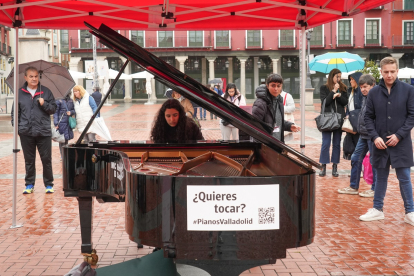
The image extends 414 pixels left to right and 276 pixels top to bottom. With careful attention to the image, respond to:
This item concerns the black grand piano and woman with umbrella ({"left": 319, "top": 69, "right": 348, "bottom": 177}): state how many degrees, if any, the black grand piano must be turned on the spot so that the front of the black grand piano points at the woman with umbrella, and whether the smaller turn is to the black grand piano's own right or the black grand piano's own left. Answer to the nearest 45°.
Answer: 0° — it already faces them

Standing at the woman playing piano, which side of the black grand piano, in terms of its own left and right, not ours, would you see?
front

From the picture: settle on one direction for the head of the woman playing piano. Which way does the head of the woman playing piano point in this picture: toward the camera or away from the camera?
toward the camera

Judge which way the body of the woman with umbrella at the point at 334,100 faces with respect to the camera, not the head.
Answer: toward the camera

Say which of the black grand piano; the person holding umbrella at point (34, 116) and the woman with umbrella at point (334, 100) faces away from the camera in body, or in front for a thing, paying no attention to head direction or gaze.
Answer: the black grand piano

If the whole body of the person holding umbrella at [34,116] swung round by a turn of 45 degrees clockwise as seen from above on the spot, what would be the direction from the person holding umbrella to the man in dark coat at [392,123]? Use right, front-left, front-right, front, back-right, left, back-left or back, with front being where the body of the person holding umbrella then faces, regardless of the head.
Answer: left

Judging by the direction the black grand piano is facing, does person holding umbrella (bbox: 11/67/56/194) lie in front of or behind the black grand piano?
in front

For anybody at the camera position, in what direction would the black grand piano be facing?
facing away from the viewer

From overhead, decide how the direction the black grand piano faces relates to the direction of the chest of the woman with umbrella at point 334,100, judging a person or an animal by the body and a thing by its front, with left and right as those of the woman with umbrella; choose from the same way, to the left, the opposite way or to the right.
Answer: the opposite way

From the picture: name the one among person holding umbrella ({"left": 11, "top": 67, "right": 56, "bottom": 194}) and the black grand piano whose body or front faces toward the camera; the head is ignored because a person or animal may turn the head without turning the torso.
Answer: the person holding umbrella

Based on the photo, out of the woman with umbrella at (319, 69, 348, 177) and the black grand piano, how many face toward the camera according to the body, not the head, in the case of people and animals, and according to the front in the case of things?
1

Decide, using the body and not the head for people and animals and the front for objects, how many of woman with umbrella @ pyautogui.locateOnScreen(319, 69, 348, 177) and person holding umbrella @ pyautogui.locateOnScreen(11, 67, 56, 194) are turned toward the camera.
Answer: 2

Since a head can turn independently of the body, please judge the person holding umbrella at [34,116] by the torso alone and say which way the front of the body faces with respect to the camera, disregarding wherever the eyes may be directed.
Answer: toward the camera

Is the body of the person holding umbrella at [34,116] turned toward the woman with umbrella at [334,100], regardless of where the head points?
no
